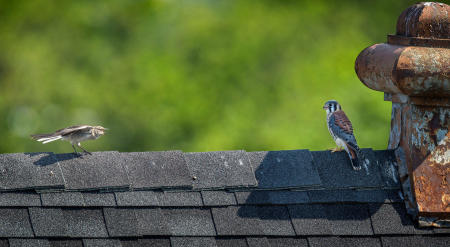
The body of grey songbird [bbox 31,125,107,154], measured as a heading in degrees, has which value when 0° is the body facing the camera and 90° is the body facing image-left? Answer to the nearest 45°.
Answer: approximately 270°
